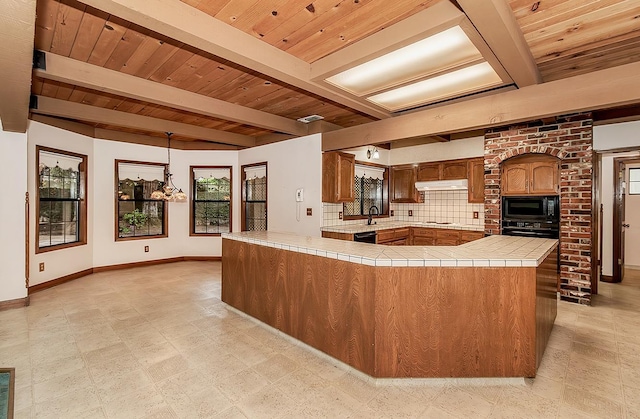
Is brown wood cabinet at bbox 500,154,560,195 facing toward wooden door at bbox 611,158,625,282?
no

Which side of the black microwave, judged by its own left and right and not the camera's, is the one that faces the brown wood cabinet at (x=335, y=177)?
right

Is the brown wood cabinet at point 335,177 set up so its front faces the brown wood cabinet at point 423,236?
no

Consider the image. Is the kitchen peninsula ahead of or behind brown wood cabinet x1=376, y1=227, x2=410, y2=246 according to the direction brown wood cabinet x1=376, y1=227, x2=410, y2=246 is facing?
ahead

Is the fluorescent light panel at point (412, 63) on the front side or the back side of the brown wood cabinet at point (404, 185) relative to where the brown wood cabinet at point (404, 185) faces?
on the front side

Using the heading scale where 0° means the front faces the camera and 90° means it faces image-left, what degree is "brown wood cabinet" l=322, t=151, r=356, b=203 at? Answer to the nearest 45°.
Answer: approximately 315°

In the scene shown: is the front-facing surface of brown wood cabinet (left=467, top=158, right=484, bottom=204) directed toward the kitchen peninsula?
yes

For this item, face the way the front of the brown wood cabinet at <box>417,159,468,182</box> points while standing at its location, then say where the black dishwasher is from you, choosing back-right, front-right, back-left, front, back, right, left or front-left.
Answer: front-right

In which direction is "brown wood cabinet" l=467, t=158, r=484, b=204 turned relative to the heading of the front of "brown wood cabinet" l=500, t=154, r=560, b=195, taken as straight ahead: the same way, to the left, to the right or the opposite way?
the same way

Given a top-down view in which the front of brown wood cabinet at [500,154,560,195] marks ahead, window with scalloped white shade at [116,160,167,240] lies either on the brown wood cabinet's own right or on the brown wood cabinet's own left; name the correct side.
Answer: on the brown wood cabinet's own right

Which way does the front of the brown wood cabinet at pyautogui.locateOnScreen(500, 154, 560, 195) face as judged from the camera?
facing the viewer

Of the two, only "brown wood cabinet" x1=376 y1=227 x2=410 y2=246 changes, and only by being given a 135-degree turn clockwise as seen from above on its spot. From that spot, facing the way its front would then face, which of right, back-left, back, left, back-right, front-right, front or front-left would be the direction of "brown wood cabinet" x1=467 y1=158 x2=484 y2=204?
back

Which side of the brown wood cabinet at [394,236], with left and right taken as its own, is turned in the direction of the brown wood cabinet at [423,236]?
left

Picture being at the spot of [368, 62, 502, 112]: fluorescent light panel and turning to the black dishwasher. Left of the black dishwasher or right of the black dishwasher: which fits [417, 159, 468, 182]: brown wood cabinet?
right

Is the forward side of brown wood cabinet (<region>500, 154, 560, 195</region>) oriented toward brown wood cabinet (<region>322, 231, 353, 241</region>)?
no

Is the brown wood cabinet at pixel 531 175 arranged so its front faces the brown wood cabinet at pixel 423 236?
no

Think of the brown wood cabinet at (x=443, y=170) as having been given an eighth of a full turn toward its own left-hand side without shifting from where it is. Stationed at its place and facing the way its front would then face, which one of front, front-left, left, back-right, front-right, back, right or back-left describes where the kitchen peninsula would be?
front-right

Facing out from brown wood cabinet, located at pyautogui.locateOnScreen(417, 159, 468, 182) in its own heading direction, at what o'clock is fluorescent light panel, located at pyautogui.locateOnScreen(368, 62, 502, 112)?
The fluorescent light panel is roughly at 12 o'clock from the brown wood cabinet.

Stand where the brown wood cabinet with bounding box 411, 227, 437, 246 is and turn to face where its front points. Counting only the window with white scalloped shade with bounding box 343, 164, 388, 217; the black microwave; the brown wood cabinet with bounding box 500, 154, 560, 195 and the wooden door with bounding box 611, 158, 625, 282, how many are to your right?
1

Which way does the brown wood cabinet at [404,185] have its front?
toward the camera
